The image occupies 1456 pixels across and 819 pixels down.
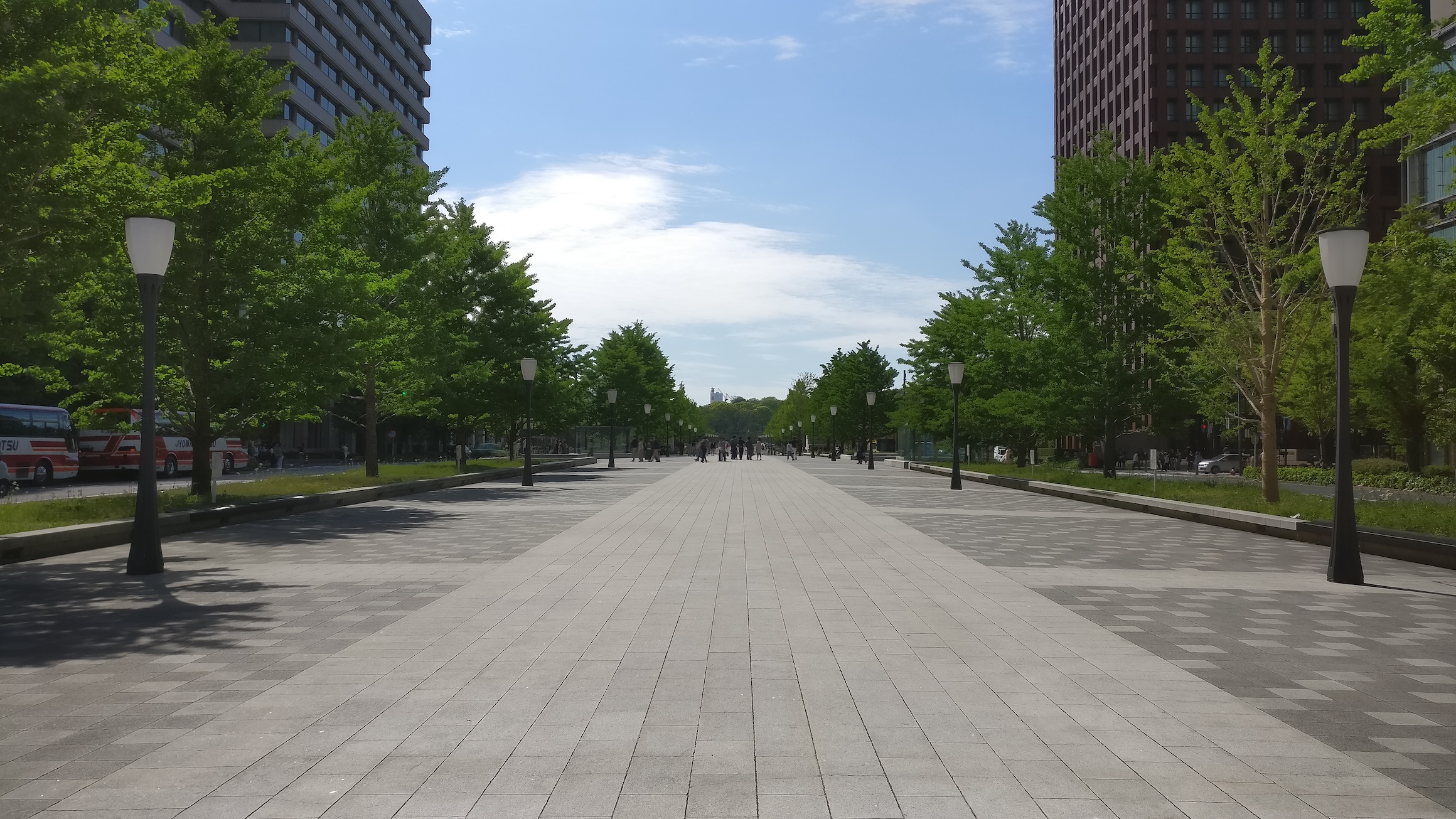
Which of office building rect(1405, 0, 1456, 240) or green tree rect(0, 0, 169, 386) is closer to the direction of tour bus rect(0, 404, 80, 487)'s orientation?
the office building

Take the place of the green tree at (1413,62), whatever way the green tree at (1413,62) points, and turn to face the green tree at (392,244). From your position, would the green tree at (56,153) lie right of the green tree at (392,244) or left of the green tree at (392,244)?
left

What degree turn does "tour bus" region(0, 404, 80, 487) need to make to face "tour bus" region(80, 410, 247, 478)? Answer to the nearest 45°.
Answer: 0° — it already faces it
